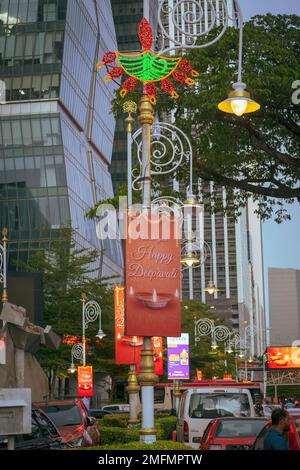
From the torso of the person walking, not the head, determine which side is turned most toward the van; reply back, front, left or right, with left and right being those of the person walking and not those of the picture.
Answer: left

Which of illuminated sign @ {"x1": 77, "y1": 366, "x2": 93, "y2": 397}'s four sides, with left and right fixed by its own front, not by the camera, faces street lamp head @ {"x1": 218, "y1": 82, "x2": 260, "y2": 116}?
front

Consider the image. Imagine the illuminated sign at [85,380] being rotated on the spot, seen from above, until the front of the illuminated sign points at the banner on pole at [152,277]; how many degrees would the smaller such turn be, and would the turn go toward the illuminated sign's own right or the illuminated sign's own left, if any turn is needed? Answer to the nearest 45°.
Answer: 0° — it already faces it

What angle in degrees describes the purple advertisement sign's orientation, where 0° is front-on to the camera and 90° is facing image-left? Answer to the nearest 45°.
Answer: approximately 0°

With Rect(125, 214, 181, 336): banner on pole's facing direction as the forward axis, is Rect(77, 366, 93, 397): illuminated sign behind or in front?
behind

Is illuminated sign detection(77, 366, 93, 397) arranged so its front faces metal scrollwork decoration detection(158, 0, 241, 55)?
yes

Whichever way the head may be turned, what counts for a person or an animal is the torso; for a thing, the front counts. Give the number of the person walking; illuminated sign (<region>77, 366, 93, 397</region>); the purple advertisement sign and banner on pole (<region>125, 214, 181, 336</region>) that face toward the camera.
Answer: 3

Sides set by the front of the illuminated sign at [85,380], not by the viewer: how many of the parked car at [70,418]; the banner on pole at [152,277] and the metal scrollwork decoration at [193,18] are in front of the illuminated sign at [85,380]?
3

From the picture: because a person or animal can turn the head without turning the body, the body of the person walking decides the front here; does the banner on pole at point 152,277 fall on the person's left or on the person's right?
on the person's left

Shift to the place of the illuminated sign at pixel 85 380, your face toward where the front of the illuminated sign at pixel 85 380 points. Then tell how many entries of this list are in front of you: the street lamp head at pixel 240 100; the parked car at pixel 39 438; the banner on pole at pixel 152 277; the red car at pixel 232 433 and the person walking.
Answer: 5
